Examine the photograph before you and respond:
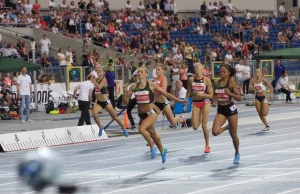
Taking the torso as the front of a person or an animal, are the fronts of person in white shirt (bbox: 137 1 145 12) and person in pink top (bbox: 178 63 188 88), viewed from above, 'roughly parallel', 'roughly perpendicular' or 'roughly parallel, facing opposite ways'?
roughly parallel

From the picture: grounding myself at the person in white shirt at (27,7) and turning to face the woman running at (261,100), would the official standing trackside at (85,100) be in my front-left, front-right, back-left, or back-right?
front-right

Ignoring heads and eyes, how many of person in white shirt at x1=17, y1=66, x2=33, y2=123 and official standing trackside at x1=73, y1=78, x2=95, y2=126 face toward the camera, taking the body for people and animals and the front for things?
1

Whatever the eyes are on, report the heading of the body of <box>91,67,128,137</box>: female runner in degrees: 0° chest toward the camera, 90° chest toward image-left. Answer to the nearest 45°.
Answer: approximately 45°

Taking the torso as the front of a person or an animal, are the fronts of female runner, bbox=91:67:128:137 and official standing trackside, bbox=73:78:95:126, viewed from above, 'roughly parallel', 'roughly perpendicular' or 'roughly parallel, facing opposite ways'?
roughly parallel, facing opposite ways

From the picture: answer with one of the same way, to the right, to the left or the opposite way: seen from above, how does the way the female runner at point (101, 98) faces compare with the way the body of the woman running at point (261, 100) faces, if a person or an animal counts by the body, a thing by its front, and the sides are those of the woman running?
the same way

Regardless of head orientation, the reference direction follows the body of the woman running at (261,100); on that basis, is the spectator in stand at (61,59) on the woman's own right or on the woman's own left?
on the woman's own right

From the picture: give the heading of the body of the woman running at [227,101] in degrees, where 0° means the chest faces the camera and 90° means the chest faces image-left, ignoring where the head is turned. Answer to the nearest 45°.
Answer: approximately 45°

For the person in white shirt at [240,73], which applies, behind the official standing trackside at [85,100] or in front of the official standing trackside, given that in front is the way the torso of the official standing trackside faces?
in front

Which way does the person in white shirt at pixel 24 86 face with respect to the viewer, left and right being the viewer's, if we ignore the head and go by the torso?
facing the viewer

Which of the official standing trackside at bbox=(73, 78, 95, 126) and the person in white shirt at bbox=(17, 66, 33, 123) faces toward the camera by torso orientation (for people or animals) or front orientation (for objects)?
the person in white shirt

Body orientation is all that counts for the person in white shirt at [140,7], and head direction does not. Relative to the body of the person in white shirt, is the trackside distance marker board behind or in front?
in front

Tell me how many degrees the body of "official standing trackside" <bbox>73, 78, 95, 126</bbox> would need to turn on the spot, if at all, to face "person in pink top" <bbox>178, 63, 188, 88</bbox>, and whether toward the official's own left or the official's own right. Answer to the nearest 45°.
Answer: approximately 45° to the official's own left

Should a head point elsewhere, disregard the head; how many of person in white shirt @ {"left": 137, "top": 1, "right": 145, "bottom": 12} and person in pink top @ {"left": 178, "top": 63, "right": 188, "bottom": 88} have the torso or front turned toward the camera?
2

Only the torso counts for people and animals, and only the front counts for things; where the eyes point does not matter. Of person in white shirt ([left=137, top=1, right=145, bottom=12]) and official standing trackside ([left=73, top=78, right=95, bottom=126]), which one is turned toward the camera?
the person in white shirt

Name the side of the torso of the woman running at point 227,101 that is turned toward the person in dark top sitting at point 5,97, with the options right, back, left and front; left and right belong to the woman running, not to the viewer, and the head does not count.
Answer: right

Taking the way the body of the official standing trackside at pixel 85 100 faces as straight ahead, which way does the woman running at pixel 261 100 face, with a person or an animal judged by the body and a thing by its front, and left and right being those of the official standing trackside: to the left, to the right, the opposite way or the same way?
the opposite way

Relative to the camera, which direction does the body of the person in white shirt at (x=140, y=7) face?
toward the camera

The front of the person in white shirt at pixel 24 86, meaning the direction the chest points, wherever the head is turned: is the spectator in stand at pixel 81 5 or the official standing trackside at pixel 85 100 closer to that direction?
the official standing trackside
